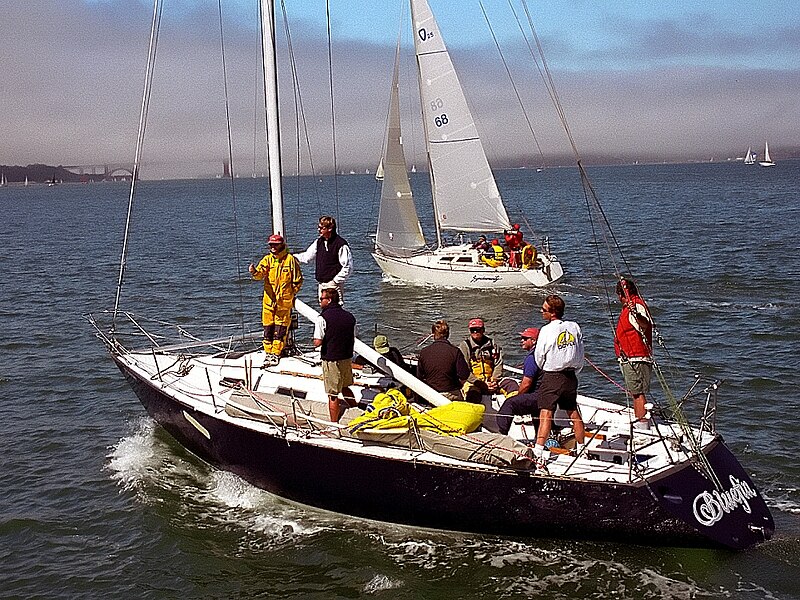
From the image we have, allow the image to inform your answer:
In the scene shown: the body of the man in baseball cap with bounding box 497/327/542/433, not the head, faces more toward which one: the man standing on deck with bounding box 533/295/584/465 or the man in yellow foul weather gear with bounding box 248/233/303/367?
the man in yellow foul weather gear

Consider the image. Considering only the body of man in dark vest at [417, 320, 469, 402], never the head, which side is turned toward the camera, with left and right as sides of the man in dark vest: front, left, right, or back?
back

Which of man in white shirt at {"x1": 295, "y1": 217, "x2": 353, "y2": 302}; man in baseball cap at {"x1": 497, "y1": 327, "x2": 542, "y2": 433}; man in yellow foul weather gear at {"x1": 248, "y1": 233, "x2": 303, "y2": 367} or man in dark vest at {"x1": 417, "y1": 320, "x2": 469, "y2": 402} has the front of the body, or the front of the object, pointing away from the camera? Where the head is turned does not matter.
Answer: the man in dark vest

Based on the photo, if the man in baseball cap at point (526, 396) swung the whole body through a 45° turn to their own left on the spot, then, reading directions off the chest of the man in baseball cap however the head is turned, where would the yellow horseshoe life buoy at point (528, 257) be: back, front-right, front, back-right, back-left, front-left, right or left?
back-right

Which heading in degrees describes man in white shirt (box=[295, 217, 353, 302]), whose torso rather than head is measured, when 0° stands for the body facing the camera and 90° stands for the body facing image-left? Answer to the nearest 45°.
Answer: approximately 45°

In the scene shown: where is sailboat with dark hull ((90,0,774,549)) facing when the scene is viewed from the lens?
facing away from the viewer and to the left of the viewer

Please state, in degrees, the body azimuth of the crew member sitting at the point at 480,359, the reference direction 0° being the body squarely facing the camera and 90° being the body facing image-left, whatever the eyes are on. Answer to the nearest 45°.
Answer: approximately 0°

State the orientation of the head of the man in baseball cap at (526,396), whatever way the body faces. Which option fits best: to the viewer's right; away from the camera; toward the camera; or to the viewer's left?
to the viewer's left

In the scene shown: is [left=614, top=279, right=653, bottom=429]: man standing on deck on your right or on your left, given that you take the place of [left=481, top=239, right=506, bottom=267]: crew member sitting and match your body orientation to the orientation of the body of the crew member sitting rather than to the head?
on your left

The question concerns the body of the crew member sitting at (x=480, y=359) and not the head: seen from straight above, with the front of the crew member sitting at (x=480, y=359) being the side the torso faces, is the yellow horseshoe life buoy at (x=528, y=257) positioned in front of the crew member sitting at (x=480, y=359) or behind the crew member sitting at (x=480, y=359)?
behind

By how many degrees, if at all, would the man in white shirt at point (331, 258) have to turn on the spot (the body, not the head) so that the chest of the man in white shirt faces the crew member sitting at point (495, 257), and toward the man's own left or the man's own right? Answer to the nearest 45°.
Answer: approximately 135° to the man's own right

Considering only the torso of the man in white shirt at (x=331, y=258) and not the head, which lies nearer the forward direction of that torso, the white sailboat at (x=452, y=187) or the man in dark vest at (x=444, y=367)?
the man in dark vest

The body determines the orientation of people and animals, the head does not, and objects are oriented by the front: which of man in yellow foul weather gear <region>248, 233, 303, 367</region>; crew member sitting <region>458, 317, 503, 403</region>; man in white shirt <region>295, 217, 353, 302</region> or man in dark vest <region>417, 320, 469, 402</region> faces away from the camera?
the man in dark vest
